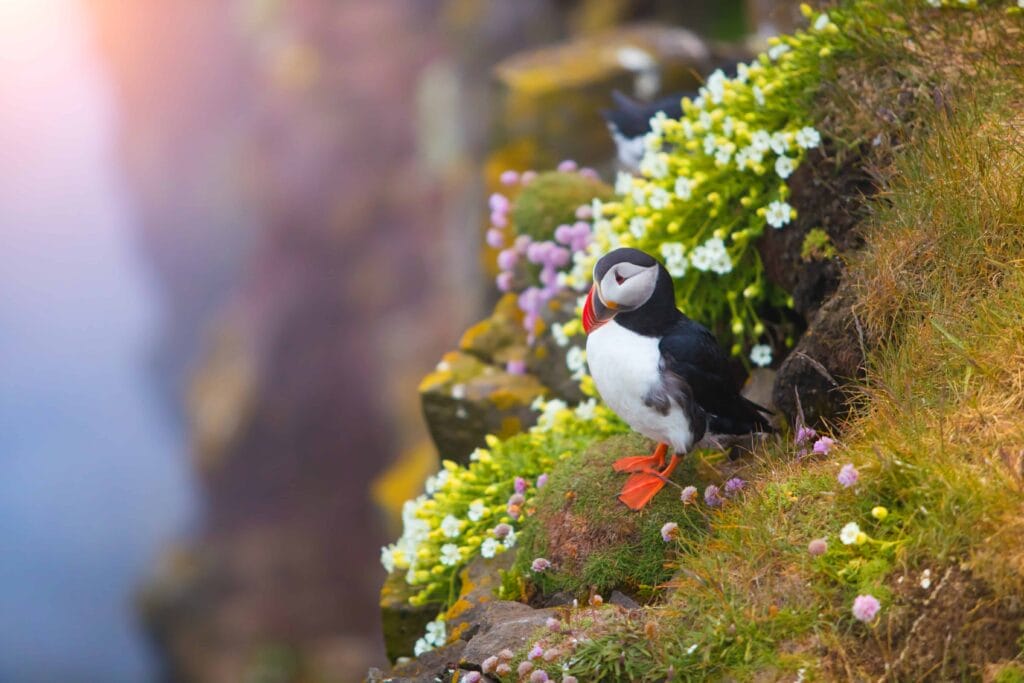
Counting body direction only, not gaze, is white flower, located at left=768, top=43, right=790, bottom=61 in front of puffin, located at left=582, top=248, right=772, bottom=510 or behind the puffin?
behind

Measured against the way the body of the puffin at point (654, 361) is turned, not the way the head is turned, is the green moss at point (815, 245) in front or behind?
behind

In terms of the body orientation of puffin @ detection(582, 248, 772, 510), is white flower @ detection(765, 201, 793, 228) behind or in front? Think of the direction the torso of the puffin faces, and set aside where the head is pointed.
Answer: behind

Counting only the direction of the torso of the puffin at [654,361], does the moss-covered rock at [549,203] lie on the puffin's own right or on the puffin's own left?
on the puffin's own right

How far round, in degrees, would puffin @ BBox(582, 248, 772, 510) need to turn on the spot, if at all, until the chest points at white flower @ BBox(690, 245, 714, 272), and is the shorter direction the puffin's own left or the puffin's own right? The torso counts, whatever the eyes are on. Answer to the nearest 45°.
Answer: approximately 135° to the puffin's own right

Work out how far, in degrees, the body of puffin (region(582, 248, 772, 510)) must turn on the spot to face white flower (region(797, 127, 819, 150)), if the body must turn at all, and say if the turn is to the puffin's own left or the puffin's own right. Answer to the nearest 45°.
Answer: approximately 180°

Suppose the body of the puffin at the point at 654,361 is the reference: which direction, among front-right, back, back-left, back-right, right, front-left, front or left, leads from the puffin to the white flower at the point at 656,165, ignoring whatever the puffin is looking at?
back-right

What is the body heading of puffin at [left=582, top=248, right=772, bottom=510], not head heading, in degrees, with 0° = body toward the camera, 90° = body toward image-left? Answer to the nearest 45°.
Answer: approximately 45°
